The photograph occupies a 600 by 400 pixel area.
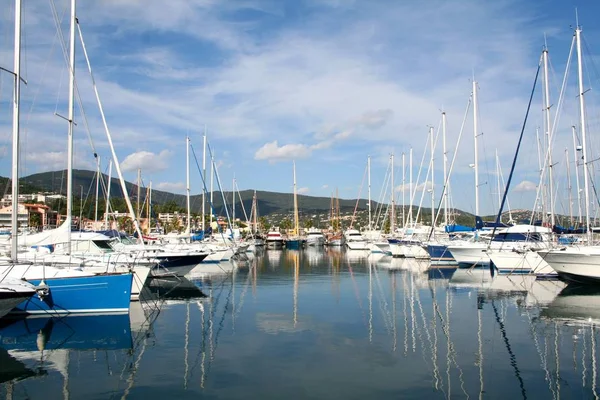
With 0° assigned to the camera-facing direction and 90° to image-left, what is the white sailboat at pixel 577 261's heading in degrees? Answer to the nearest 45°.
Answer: approximately 90°

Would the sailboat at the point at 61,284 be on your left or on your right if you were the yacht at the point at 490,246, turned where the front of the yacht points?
on your left

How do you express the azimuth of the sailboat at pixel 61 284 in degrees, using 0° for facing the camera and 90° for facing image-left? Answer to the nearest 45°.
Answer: approximately 270°

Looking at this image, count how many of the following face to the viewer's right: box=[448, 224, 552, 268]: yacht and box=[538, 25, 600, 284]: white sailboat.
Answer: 0

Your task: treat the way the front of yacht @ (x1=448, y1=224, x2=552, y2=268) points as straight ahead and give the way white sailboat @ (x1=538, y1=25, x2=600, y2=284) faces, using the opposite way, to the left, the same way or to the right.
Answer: the same way

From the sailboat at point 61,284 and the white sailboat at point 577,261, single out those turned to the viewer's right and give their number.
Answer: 1

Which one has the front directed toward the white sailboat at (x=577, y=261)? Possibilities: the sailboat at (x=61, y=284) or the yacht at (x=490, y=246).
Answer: the sailboat

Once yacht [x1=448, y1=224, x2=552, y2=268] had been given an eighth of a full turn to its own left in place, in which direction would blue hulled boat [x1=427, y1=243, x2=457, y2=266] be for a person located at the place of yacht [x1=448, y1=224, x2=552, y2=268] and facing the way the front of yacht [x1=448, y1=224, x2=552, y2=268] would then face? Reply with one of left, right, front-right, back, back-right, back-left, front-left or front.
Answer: right

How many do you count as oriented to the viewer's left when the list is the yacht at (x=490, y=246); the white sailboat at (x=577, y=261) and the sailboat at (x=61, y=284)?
2

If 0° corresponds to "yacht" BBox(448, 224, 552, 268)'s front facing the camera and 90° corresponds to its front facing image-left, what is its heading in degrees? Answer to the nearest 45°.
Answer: approximately 90°

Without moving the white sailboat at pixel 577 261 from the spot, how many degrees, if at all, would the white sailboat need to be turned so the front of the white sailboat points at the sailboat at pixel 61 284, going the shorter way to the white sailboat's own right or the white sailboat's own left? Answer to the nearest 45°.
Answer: approximately 45° to the white sailboat's own left
